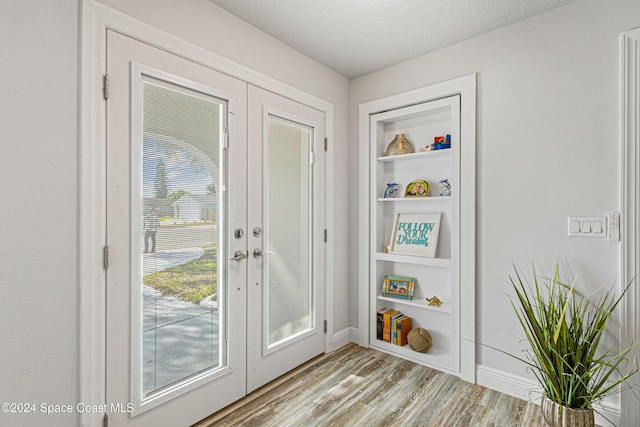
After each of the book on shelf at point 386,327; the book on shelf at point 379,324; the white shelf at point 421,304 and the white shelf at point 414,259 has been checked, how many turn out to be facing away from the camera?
0

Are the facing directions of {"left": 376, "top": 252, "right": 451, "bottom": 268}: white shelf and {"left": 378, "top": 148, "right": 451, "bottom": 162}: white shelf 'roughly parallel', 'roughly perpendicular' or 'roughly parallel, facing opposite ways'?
roughly parallel

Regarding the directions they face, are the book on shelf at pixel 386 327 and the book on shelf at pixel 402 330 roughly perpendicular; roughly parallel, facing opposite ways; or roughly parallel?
roughly parallel

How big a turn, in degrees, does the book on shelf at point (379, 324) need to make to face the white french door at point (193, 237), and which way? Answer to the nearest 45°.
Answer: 0° — it already faces it

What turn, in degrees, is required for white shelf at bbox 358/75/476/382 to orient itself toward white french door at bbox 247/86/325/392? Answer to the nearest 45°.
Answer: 0° — it already faces it

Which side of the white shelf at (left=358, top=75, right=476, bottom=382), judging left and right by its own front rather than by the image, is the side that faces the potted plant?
left

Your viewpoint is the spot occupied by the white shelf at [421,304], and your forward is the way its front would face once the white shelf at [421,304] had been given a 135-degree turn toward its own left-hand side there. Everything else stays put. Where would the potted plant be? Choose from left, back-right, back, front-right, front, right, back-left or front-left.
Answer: front-right

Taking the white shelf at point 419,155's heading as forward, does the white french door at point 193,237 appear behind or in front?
in front

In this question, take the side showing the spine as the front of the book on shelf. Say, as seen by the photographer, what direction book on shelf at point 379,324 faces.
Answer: facing the viewer and to the left of the viewer
